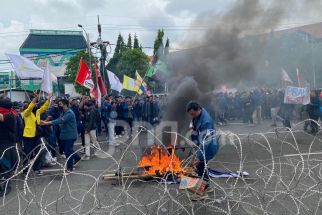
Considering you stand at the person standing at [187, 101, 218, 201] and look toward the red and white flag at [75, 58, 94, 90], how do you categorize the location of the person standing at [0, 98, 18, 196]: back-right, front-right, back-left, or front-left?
front-left

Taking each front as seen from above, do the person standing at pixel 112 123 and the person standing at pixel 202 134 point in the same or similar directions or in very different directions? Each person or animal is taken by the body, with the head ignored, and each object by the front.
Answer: very different directions

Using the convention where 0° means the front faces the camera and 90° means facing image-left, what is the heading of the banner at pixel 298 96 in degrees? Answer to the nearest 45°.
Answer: approximately 0°

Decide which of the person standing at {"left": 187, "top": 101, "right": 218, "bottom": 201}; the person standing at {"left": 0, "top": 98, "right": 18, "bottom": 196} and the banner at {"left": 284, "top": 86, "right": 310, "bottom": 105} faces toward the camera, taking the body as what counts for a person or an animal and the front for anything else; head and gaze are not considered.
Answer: the banner

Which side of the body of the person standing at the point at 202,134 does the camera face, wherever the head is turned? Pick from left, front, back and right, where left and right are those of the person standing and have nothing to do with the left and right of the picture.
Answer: left

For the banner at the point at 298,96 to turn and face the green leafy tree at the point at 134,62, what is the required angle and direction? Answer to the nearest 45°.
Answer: approximately 135° to its right
